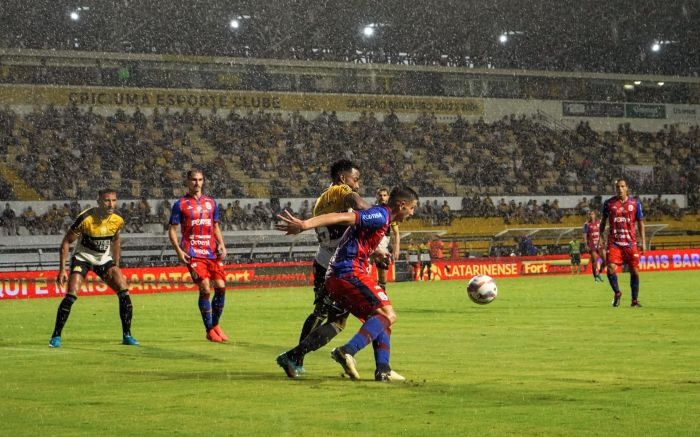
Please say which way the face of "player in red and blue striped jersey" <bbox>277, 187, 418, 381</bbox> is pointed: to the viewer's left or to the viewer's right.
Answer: to the viewer's right

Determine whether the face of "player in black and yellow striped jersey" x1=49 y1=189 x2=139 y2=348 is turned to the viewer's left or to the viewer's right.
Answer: to the viewer's right

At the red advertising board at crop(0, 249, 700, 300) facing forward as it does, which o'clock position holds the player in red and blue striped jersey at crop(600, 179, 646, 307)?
The player in red and blue striped jersey is roughly at 11 o'clock from the red advertising board.

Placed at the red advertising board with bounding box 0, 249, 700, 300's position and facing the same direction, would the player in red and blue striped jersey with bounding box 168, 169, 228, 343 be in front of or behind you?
in front

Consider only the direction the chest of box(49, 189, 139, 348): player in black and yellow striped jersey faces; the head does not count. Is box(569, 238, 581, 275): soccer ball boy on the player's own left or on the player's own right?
on the player's own left

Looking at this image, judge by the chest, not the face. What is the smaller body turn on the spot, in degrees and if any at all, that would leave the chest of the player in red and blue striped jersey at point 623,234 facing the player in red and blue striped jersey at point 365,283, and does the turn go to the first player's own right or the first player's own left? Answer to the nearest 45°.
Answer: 0° — they already face them

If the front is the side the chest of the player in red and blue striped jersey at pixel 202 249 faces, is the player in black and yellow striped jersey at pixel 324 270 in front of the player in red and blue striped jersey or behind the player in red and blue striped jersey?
in front
